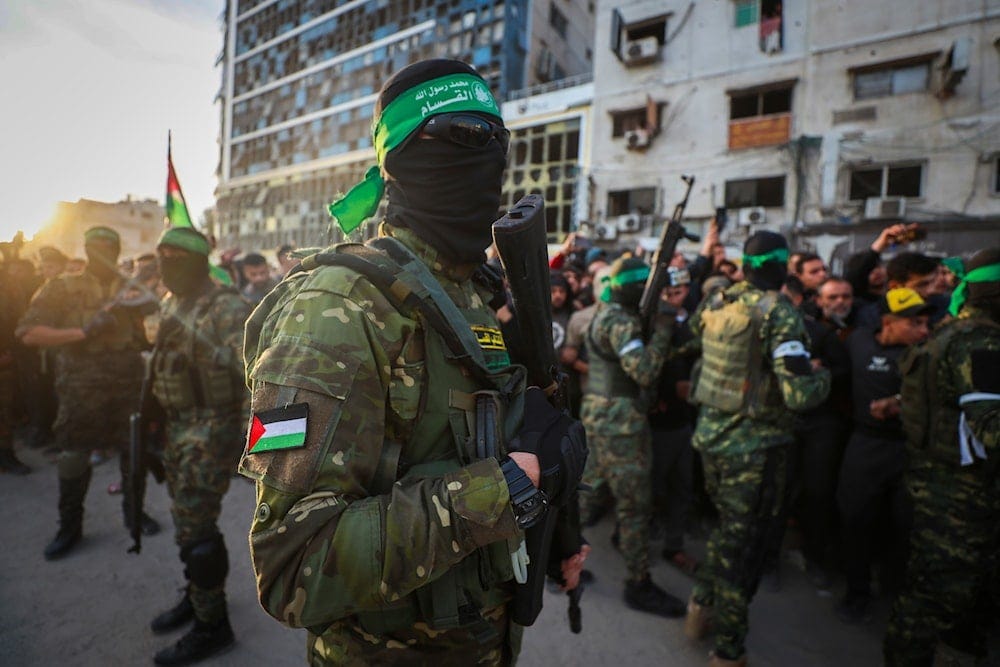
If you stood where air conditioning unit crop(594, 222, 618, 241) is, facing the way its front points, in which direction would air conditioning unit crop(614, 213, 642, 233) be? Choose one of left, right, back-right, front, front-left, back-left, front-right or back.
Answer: front-left

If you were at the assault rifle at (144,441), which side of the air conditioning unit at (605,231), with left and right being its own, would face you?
front

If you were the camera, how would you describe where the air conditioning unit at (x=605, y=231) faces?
facing the viewer

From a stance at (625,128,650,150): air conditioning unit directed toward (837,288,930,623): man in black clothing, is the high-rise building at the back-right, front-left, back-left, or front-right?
back-right

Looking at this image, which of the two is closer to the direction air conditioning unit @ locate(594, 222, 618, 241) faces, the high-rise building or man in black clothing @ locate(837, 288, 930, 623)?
the man in black clothing

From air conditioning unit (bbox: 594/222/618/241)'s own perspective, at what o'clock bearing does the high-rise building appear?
The high-rise building is roughly at 4 o'clock from the air conditioning unit.

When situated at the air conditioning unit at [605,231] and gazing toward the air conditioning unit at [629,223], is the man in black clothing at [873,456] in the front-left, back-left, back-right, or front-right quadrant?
front-right

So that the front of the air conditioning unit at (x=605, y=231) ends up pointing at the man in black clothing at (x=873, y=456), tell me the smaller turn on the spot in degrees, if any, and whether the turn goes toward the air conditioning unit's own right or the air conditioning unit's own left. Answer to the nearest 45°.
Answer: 0° — it already faces them
